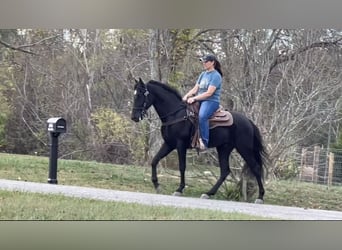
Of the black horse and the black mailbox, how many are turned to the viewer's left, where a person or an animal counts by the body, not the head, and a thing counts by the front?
1

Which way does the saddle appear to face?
to the viewer's left

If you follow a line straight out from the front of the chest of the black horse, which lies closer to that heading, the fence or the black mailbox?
the black mailbox

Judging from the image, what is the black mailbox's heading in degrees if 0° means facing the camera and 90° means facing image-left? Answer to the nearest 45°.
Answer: approximately 315°

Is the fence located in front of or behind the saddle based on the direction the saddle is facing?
behind

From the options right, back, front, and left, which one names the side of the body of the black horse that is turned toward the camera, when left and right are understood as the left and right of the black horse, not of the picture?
left

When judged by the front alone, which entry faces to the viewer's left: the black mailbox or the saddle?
the saddle

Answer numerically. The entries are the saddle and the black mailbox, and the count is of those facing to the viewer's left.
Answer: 1

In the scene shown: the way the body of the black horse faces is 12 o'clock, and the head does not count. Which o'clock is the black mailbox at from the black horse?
The black mailbox is roughly at 12 o'clock from the black horse.

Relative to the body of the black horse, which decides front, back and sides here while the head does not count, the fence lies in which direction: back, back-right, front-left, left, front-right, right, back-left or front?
back

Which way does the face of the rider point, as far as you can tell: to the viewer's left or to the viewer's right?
to the viewer's left
